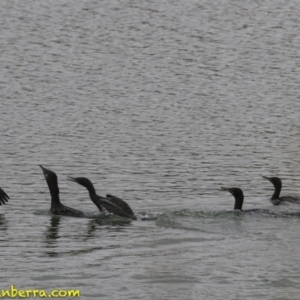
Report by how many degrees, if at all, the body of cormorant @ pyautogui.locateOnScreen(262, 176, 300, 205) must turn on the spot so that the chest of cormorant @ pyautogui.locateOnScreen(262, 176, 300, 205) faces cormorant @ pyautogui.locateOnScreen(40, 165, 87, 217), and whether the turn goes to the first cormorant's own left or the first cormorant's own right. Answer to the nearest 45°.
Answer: approximately 45° to the first cormorant's own left

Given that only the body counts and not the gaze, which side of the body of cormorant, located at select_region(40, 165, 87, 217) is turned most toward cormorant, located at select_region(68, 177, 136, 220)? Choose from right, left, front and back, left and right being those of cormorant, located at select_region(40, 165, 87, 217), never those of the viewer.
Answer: back

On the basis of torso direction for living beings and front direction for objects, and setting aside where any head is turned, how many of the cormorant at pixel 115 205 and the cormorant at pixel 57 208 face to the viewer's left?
2

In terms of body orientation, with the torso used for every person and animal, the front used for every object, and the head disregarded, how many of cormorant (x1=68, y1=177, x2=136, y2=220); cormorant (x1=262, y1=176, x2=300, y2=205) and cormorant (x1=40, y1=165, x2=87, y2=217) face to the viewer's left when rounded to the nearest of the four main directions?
3

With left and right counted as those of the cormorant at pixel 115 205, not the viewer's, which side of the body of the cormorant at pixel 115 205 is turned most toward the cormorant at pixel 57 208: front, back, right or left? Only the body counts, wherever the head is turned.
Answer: front

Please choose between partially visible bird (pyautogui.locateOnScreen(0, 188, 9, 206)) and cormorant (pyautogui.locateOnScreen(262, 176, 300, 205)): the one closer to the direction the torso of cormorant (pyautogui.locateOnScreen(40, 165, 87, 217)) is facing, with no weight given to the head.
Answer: the partially visible bird

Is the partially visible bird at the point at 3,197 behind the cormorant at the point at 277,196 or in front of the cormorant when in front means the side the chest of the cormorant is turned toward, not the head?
in front

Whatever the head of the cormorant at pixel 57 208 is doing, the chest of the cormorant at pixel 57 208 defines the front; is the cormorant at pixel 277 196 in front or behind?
behind

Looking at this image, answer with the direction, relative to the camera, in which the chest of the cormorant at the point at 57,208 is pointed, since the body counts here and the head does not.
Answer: to the viewer's left

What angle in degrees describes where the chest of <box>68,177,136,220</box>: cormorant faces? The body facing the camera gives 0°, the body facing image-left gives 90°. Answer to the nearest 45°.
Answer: approximately 90°

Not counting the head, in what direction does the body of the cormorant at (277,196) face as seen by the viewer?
to the viewer's left
